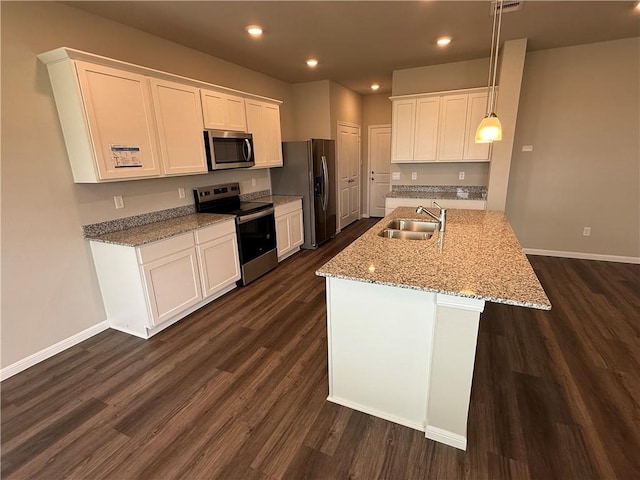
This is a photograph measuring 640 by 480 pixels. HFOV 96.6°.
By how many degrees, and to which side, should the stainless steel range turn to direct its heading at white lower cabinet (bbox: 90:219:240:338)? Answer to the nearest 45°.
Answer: approximately 90° to its right

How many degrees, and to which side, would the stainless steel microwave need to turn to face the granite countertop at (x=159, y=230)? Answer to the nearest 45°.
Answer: approximately 90° to its right

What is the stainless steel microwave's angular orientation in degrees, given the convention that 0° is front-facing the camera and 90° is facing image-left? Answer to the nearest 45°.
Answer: approximately 315°

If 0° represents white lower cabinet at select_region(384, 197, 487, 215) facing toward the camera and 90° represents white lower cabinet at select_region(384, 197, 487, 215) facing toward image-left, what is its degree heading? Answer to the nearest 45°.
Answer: approximately 0°

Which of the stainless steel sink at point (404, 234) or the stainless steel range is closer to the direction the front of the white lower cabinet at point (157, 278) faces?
the stainless steel sink

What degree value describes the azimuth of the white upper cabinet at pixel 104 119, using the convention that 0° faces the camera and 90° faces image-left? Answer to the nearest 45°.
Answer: approximately 315°

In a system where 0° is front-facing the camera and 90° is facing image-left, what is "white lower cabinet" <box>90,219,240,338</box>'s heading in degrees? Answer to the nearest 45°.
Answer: approximately 315°

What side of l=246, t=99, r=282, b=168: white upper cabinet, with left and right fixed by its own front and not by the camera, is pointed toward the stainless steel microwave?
right
